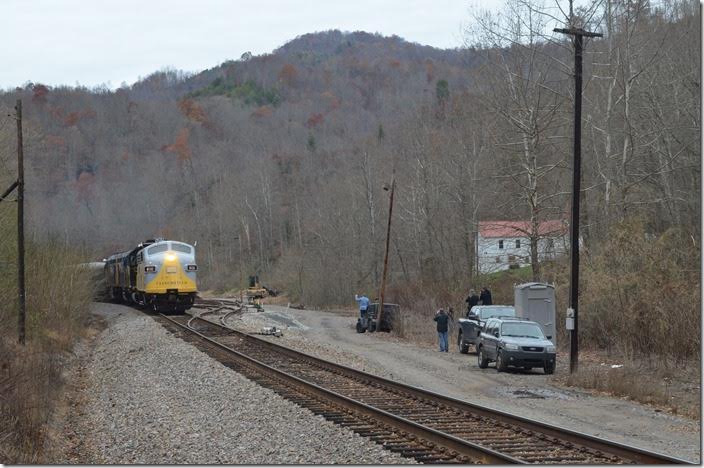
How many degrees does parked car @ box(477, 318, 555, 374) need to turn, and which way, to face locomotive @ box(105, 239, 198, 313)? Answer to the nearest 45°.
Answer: approximately 180°

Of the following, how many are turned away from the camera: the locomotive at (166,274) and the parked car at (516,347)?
0

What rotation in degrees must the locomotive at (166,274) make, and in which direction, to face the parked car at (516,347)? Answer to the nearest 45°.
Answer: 0° — it already faces it

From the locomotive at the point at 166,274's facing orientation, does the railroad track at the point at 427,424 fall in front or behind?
in front

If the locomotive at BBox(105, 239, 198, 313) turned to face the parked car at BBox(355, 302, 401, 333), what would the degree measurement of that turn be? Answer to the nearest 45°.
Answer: approximately 45° to its left

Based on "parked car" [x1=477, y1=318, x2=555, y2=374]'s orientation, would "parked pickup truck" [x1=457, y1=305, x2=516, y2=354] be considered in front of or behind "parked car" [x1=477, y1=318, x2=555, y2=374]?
behind

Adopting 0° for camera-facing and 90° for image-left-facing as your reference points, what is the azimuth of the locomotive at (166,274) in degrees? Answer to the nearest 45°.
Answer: approximately 315°

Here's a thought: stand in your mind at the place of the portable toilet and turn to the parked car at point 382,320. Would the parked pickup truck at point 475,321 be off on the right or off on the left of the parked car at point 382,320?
left

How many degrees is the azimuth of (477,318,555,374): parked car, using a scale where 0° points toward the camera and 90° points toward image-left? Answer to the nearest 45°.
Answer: approximately 315°

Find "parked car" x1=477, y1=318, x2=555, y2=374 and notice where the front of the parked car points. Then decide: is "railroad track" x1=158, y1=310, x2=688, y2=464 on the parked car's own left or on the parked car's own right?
on the parked car's own right

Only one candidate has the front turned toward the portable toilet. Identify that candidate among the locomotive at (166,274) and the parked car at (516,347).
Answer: the locomotive

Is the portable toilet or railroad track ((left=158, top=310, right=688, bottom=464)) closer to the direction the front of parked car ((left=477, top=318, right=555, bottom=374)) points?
the railroad track

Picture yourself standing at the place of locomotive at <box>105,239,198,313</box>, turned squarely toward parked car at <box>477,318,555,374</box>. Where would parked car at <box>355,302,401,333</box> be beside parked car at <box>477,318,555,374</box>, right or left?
left
